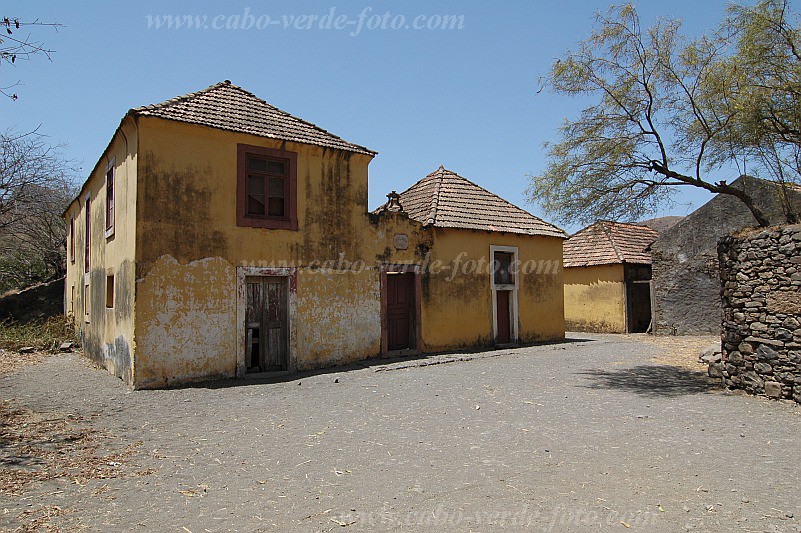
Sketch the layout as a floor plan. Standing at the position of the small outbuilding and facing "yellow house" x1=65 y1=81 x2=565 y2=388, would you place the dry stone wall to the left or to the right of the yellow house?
left

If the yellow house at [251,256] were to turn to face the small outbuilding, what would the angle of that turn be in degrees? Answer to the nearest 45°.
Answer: approximately 90° to its left

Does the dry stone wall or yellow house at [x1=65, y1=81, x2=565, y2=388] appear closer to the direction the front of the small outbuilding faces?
the dry stone wall

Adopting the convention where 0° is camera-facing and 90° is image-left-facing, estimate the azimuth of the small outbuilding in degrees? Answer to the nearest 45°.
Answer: approximately 315°

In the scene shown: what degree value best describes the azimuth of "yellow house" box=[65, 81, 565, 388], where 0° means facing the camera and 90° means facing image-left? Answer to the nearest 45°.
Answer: approximately 315°

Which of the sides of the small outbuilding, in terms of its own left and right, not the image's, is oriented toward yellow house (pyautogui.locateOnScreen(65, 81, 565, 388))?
right
